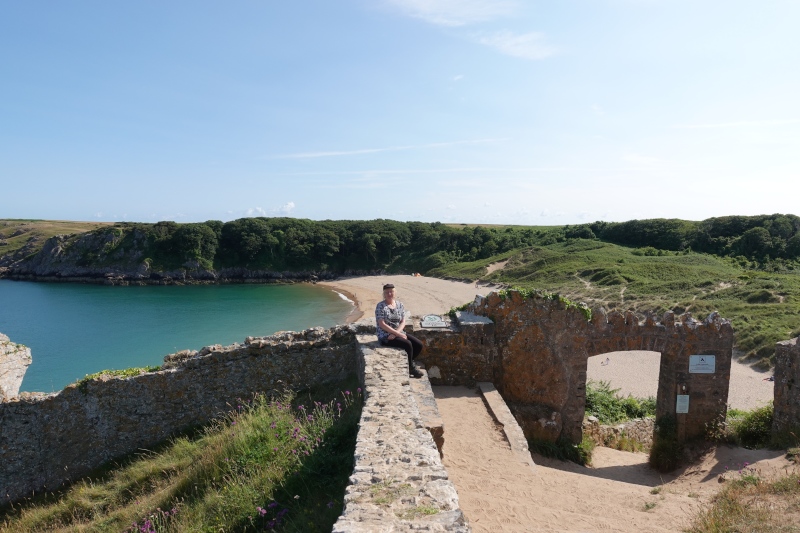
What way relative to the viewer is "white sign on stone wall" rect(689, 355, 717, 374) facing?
toward the camera

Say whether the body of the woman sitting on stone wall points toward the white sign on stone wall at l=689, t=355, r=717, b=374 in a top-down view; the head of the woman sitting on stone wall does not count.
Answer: no

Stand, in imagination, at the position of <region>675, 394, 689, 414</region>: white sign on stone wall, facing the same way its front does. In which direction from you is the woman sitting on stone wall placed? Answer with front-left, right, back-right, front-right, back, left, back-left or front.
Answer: front-right

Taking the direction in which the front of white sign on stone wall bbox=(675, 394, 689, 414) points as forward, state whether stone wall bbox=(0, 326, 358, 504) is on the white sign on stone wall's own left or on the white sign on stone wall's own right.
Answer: on the white sign on stone wall's own right

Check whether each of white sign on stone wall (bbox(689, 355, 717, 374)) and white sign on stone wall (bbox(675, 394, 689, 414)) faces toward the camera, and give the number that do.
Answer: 2

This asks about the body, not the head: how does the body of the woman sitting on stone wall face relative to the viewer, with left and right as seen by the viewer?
facing the viewer and to the right of the viewer

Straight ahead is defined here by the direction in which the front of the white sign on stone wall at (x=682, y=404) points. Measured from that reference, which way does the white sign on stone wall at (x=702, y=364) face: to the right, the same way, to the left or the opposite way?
the same way

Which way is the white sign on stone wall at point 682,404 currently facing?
toward the camera

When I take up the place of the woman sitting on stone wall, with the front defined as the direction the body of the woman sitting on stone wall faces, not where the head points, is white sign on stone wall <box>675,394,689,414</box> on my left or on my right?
on my left

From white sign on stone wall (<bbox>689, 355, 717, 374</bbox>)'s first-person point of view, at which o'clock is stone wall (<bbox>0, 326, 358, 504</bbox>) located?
The stone wall is roughly at 2 o'clock from the white sign on stone wall.
